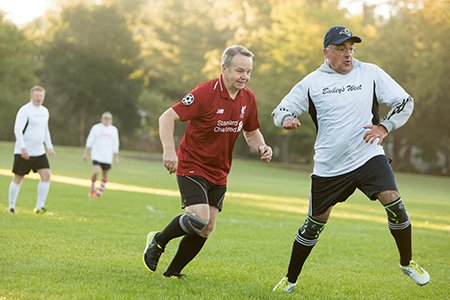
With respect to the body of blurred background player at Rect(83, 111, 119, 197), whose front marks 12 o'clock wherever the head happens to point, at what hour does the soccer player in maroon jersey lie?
The soccer player in maroon jersey is roughly at 12 o'clock from the blurred background player.

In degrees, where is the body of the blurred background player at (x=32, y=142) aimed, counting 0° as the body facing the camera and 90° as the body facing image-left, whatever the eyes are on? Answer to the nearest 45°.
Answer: approximately 315°

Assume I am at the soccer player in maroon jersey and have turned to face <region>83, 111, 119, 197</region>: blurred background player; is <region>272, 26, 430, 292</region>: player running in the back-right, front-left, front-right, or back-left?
back-right

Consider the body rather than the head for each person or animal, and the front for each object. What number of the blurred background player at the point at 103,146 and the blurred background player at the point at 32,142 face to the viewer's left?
0

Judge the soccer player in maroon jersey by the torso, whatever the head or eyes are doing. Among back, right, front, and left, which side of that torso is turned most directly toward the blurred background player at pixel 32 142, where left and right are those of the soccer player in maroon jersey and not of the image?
back

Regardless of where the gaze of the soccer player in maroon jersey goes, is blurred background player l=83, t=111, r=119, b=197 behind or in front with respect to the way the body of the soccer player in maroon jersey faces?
behind

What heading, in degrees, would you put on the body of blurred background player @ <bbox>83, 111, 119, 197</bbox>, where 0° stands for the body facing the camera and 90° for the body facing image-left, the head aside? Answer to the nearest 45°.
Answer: approximately 0°

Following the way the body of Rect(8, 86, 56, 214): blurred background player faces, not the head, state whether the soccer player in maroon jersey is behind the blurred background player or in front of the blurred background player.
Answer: in front

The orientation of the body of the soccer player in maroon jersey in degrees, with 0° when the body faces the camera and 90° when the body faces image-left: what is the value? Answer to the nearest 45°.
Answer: approximately 315°

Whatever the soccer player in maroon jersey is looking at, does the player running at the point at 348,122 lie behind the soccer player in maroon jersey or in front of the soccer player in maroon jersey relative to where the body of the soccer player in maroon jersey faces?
in front

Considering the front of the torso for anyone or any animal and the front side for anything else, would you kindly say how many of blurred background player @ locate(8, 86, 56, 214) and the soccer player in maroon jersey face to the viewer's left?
0

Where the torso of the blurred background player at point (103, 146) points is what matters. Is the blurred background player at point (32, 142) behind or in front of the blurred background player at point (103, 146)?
in front
